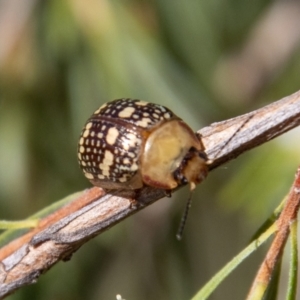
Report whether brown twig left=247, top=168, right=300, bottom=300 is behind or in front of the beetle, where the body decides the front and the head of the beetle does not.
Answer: in front

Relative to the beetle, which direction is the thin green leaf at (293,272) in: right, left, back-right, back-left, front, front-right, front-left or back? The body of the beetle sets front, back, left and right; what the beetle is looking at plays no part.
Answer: front-right

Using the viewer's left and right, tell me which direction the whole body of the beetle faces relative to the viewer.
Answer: facing the viewer and to the right of the viewer

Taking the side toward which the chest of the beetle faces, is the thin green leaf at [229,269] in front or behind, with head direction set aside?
in front
